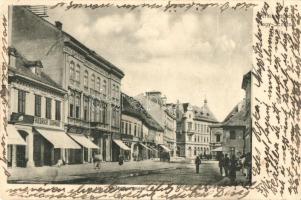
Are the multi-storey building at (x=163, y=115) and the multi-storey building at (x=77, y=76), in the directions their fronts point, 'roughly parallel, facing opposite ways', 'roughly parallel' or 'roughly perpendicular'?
roughly parallel

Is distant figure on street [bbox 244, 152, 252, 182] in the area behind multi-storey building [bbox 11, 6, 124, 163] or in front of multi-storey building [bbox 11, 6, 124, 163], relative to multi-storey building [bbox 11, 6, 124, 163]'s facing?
in front

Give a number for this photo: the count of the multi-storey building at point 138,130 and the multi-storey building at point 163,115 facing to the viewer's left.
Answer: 0

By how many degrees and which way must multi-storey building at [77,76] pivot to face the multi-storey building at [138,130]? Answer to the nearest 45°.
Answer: approximately 45° to its left

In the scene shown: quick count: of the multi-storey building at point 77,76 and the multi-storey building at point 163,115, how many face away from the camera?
0

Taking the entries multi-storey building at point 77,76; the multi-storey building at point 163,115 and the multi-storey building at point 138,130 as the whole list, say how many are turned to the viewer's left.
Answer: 0

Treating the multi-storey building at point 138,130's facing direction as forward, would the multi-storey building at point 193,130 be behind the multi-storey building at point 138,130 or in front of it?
in front

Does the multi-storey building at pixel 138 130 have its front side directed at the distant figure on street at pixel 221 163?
no

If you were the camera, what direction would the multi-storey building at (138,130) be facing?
facing the viewer and to the right of the viewer

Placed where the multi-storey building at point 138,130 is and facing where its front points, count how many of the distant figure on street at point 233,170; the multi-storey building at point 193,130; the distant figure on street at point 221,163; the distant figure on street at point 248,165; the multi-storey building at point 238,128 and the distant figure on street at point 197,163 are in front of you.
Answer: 6

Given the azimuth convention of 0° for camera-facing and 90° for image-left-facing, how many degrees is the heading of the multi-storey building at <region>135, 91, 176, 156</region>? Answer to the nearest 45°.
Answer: approximately 315°
